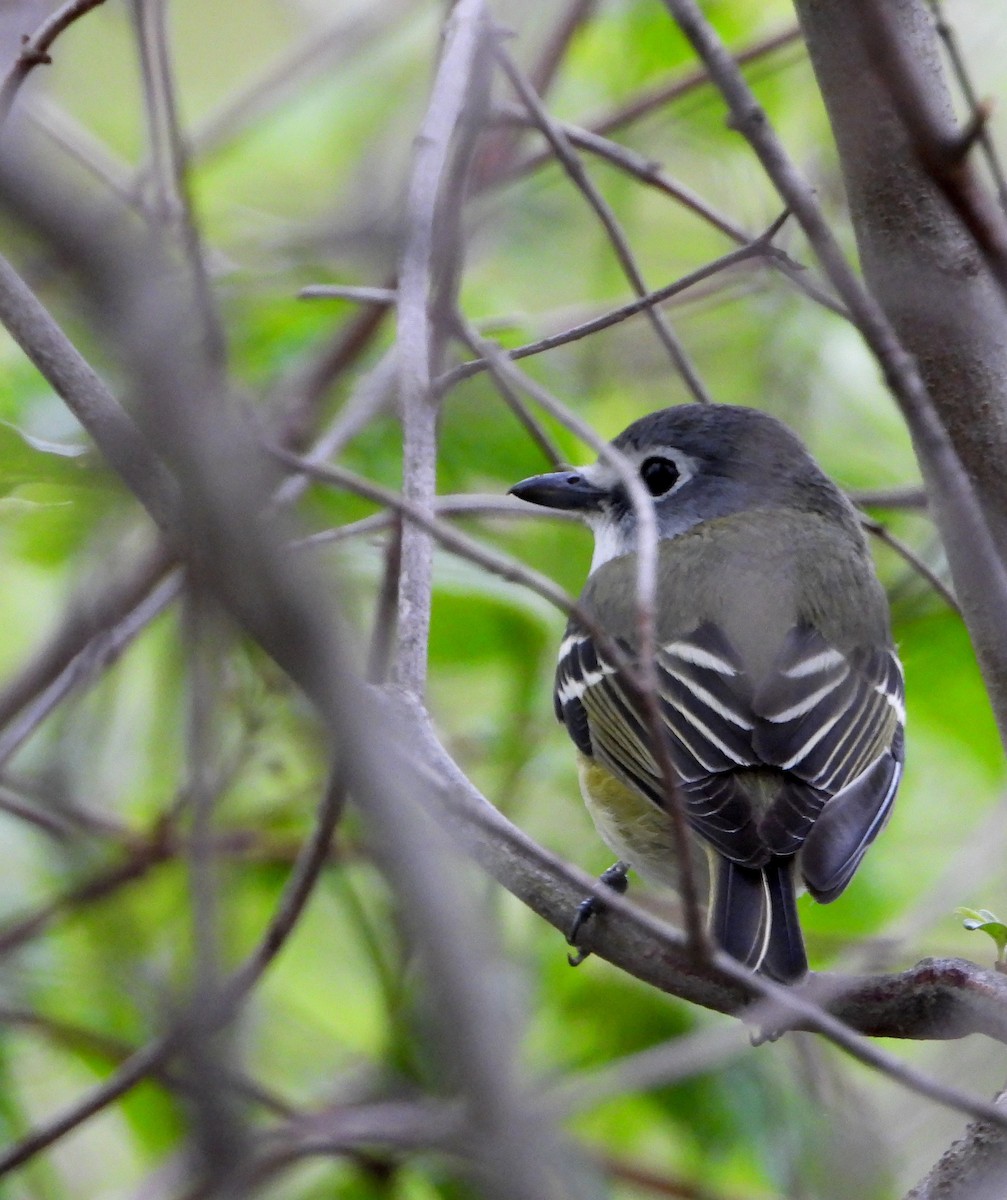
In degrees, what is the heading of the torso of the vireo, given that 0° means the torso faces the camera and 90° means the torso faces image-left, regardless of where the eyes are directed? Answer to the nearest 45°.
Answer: approximately 135°

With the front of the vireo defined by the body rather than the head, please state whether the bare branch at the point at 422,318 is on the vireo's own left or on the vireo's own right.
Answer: on the vireo's own left

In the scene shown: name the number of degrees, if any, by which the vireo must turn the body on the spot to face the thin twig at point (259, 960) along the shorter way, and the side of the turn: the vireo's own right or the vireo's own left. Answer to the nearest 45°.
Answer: approximately 90° to the vireo's own left

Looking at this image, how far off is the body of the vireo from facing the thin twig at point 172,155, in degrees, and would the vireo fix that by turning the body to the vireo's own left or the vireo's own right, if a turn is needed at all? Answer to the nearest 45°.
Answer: approximately 90° to the vireo's own left
